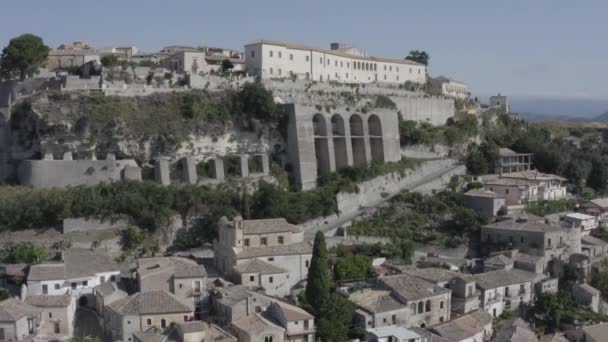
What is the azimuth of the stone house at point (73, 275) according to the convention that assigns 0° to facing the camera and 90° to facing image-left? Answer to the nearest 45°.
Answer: approximately 0°

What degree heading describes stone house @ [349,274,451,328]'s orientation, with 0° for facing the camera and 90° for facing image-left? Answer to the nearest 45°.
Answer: approximately 315°

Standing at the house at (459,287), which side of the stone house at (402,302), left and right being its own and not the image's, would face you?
left

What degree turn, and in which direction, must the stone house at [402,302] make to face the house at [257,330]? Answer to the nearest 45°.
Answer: approximately 90° to its right

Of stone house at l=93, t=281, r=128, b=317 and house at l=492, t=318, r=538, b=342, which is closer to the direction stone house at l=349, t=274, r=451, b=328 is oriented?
the house

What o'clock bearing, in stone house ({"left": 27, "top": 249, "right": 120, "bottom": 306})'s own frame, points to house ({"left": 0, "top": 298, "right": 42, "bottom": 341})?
The house is roughly at 1 o'clock from the stone house.

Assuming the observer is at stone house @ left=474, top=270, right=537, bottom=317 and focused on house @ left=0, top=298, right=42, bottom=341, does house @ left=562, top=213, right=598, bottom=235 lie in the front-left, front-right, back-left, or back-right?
back-right

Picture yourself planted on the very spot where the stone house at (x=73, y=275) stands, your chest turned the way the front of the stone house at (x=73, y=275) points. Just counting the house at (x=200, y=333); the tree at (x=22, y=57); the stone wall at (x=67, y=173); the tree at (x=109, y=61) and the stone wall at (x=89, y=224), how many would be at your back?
4

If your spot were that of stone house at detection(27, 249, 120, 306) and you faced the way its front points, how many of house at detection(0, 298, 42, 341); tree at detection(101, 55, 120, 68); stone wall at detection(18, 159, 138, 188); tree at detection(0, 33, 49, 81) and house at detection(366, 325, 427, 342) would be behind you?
3

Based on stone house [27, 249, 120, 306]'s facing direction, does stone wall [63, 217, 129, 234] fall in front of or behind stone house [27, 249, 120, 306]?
behind
